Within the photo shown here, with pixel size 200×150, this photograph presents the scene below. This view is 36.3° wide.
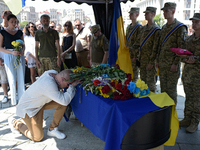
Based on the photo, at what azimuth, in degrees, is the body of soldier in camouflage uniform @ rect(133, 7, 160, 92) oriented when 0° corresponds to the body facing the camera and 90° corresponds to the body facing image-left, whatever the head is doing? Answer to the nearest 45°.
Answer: approximately 45°

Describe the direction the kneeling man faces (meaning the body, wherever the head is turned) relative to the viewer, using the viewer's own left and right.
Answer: facing to the right of the viewer

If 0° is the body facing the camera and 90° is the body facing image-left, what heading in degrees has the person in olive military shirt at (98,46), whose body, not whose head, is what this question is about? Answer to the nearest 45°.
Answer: approximately 45°

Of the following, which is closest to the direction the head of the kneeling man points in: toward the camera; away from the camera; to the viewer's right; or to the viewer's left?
to the viewer's right

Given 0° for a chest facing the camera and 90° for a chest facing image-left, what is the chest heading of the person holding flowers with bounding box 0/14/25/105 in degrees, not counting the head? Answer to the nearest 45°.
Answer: approximately 315°

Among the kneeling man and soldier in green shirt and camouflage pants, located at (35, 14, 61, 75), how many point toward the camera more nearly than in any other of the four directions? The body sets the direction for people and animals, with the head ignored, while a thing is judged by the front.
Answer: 1
